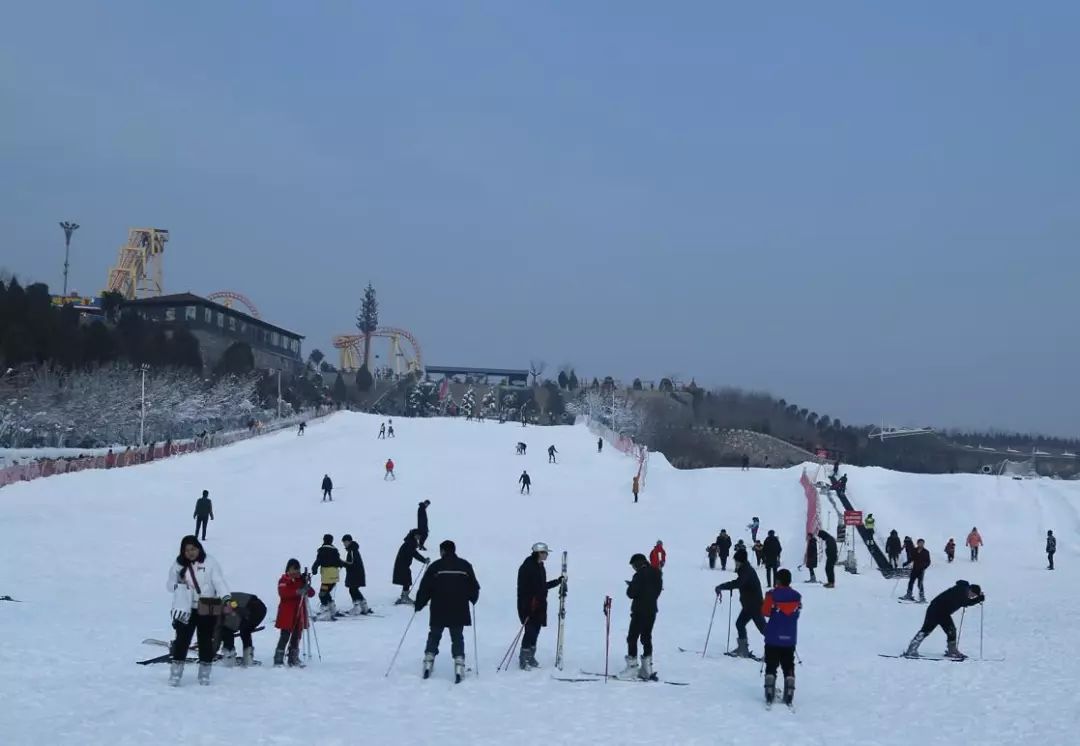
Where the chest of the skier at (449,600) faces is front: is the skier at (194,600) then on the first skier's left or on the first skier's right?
on the first skier's left

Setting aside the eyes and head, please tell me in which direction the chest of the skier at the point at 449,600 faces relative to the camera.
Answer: away from the camera

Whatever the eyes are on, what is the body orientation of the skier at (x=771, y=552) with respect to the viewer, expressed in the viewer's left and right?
facing away from the viewer

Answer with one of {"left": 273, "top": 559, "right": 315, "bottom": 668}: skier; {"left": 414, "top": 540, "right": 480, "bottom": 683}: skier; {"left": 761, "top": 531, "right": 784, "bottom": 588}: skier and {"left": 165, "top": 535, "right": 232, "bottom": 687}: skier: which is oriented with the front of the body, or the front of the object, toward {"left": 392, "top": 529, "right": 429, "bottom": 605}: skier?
{"left": 414, "top": 540, "right": 480, "bottom": 683}: skier

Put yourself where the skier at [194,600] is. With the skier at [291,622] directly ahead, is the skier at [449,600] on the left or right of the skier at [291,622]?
right

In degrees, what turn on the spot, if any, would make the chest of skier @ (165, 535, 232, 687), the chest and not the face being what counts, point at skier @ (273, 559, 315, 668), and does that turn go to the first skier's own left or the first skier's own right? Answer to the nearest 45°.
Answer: approximately 135° to the first skier's own left

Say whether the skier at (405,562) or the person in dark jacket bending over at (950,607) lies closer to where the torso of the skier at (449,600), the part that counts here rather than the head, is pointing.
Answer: the skier
